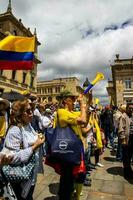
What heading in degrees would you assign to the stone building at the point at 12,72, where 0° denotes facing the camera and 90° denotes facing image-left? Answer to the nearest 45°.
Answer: approximately 315°

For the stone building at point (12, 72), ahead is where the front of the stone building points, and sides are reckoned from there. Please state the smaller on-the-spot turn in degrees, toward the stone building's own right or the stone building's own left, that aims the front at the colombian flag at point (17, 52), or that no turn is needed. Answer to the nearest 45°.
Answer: approximately 45° to the stone building's own right

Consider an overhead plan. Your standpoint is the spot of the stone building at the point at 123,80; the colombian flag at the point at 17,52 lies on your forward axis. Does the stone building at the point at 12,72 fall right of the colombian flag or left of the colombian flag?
right
